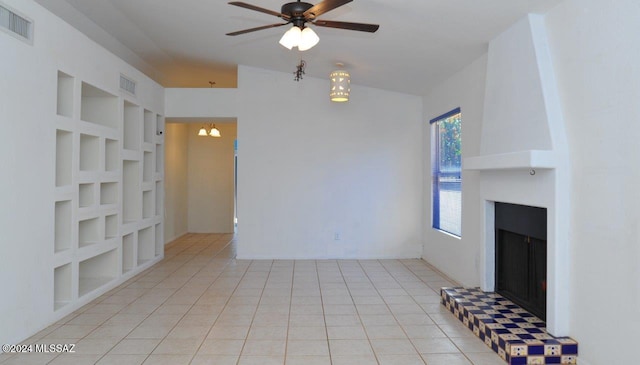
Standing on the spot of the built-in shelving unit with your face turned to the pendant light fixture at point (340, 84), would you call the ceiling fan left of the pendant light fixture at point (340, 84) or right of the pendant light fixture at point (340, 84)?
right

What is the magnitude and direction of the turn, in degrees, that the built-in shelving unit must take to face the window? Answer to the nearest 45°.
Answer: approximately 45° to its left

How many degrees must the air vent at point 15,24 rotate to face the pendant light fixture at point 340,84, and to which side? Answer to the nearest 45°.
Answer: approximately 45° to its left

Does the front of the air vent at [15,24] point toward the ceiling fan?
yes

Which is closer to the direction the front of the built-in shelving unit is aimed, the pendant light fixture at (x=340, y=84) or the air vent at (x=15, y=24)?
the pendant light fixture

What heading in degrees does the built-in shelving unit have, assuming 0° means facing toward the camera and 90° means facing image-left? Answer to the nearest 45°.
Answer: approximately 315°

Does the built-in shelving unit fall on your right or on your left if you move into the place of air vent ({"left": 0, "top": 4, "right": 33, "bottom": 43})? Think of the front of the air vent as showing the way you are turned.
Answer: on your left

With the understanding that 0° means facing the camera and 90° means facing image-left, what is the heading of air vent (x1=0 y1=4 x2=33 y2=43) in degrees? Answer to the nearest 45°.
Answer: approximately 315°

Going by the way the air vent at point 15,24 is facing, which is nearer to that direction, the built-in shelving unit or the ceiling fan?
the ceiling fan
